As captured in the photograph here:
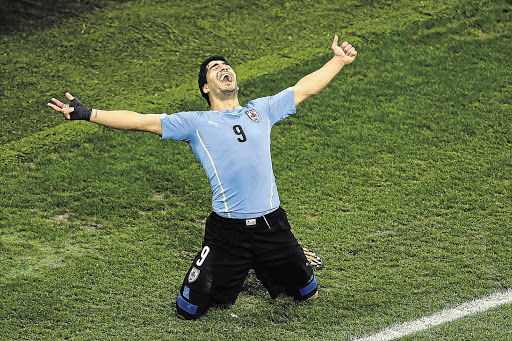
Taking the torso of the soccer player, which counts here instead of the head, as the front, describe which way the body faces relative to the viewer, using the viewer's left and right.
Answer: facing the viewer
